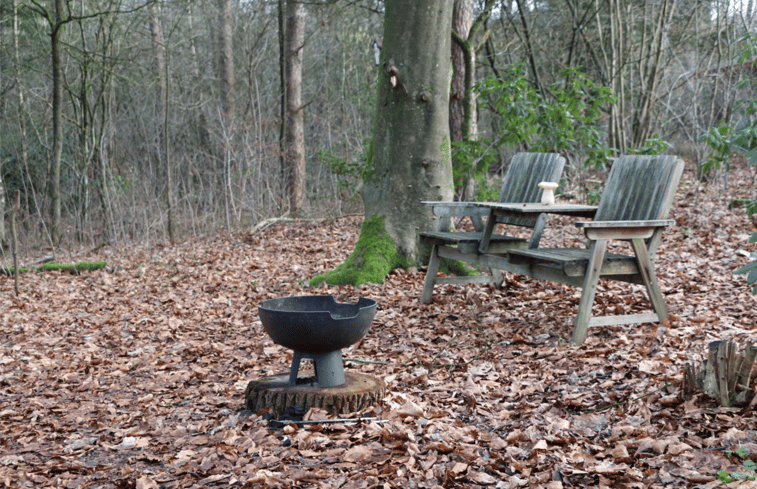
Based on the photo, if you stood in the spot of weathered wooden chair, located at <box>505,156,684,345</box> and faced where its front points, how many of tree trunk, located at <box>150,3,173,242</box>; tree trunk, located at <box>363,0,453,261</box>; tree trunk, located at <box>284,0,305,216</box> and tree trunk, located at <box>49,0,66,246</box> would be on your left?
0

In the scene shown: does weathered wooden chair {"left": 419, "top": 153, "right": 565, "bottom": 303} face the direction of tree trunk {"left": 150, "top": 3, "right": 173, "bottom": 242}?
no

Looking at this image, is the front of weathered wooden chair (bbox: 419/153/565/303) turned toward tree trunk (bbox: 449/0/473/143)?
no

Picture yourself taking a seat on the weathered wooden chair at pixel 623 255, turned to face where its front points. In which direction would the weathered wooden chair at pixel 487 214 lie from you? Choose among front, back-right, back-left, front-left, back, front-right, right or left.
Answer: right

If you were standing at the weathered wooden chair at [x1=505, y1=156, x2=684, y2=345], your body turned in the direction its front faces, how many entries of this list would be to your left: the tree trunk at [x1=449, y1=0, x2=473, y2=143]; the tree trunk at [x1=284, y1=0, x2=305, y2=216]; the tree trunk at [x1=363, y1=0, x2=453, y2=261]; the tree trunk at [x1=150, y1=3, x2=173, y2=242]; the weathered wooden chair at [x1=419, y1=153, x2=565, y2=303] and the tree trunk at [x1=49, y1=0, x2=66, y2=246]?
0

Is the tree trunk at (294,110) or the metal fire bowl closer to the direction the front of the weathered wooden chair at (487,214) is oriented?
the metal fire bowl

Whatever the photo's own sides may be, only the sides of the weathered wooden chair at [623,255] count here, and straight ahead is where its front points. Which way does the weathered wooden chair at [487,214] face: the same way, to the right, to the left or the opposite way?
the same way

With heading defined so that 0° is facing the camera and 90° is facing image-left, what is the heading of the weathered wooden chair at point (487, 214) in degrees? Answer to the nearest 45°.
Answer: approximately 45°

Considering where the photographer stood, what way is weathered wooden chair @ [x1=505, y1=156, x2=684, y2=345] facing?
facing the viewer and to the left of the viewer

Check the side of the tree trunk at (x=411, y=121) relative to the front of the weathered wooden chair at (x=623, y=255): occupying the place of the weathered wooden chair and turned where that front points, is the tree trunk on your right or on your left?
on your right

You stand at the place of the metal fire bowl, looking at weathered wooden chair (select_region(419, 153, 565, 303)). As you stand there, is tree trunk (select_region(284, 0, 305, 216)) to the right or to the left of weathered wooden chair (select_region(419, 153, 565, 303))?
left

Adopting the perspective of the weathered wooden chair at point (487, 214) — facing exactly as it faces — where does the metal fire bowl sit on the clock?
The metal fire bowl is roughly at 11 o'clock from the weathered wooden chair.

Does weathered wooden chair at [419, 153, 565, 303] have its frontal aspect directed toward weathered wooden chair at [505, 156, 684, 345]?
no

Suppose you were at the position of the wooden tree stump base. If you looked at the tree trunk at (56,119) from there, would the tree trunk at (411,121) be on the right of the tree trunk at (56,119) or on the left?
right

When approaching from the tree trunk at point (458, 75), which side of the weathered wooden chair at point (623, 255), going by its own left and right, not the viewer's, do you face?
right

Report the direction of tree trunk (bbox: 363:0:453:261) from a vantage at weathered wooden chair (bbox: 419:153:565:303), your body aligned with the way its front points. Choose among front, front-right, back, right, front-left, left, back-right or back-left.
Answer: right

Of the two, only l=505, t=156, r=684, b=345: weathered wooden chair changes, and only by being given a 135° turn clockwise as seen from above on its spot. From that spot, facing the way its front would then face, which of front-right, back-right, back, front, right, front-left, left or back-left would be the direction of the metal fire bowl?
back-left

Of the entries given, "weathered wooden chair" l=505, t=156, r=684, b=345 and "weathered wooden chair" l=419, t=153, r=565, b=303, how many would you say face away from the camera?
0

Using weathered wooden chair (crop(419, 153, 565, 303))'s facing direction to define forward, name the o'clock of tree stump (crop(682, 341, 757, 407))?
The tree stump is roughly at 10 o'clock from the weathered wooden chair.
